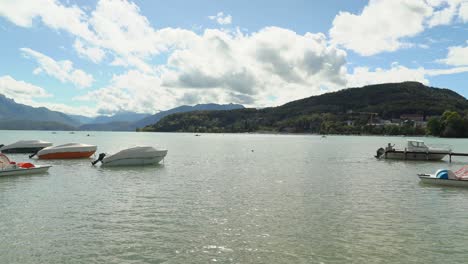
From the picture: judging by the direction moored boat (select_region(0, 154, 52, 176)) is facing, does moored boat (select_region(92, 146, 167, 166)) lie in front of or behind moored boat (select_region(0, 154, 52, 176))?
in front

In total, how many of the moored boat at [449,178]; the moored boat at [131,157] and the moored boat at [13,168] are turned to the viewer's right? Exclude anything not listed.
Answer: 2

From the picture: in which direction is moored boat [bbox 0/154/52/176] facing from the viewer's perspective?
to the viewer's right

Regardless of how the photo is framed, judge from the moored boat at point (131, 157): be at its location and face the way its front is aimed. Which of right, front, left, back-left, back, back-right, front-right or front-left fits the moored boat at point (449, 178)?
front-right

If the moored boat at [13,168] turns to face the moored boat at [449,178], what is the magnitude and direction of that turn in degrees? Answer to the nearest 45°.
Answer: approximately 45° to its right

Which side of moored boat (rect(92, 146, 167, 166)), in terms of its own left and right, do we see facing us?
right

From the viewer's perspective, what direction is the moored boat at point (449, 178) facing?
to the viewer's left

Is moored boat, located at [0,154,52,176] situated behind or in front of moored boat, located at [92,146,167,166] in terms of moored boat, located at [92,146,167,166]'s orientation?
behind

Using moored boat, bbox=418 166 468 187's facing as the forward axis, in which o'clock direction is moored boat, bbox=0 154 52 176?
moored boat, bbox=0 154 52 176 is roughly at 11 o'clock from moored boat, bbox=418 166 468 187.
